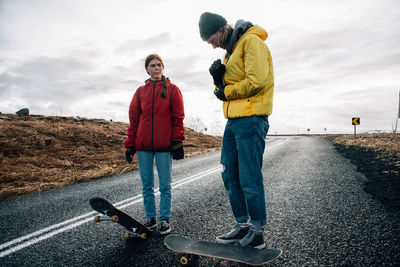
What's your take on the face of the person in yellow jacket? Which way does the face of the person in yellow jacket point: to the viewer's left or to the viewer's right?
to the viewer's left

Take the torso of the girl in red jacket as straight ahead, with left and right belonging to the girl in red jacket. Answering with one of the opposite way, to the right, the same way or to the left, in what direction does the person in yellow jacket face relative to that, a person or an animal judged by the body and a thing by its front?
to the right

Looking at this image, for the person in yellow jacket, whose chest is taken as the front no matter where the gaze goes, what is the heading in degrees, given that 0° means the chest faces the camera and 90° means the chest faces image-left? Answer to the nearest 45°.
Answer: approximately 90°

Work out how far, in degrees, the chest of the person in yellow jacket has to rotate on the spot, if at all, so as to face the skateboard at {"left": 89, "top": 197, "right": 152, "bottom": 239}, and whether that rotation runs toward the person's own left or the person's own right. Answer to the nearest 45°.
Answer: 0° — they already face it

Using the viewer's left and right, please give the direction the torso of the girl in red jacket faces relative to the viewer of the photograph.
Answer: facing the viewer

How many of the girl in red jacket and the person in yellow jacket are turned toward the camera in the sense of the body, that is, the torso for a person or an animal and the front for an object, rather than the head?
1

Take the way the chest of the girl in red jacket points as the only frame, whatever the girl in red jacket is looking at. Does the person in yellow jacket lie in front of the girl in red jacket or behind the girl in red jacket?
in front

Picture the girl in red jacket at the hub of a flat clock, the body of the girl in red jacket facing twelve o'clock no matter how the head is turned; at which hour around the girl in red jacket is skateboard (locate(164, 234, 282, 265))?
The skateboard is roughly at 11 o'clock from the girl in red jacket.

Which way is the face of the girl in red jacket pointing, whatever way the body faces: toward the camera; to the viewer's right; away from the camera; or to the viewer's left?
toward the camera
